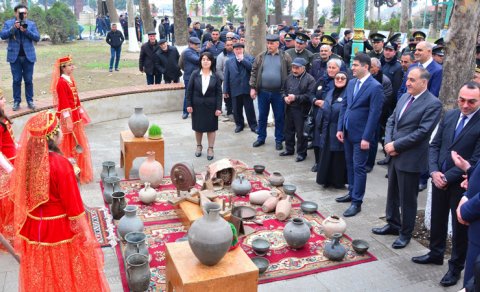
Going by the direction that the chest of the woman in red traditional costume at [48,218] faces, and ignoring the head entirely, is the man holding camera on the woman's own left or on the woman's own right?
on the woman's own left

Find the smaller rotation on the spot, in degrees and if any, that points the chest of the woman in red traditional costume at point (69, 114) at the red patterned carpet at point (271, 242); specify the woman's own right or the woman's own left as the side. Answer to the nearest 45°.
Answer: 0° — they already face it

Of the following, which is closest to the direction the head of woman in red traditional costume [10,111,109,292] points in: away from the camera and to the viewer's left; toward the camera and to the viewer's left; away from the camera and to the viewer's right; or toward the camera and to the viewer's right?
away from the camera and to the viewer's right

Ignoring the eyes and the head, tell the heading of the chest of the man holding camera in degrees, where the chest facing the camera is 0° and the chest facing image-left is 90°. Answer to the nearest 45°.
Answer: approximately 0°

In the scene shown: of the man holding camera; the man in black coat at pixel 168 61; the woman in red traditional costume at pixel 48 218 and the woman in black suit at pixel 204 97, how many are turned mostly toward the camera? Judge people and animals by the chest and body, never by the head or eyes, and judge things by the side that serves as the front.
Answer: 3

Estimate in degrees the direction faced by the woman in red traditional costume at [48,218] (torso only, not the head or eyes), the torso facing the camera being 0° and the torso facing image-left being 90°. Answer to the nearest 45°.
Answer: approximately 225°

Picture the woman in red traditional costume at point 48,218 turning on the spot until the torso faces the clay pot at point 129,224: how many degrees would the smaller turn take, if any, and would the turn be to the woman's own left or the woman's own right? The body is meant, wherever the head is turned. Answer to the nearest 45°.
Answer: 0° — they already face it

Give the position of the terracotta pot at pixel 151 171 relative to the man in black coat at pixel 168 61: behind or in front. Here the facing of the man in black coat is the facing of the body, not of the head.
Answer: in front

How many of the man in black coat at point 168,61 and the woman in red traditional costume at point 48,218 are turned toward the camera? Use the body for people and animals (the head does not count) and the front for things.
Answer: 1

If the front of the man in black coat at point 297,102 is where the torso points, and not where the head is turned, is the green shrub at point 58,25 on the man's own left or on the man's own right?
on the man's own right

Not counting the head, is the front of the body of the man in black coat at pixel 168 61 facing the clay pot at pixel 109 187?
yes
